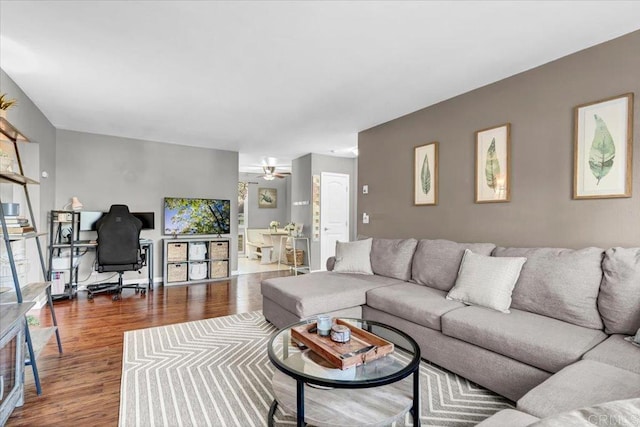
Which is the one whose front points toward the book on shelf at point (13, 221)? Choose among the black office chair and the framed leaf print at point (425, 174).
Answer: the framed leaf print

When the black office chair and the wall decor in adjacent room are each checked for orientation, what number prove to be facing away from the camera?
1

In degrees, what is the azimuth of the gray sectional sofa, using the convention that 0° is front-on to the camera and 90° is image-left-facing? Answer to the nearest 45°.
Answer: approximately 45°

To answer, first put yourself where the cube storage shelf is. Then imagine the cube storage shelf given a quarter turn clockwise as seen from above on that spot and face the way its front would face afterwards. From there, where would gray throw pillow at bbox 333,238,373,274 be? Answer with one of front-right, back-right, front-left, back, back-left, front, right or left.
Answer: back-left

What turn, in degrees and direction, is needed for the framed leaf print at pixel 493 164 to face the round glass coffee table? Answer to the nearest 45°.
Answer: approximately 45° to its left

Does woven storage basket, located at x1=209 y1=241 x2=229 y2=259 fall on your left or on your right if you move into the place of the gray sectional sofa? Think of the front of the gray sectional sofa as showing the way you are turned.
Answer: on your right

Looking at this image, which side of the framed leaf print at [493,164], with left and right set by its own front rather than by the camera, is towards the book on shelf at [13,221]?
front

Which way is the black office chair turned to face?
away from the camera

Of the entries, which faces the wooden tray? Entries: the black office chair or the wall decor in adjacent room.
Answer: the wall decor in adjacent room

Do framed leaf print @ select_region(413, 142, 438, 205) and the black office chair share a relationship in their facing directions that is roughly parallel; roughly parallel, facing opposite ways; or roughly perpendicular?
roughly perpendicular

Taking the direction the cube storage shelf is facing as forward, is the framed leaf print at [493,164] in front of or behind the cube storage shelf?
in front

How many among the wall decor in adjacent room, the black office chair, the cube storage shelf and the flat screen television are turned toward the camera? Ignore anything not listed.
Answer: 3

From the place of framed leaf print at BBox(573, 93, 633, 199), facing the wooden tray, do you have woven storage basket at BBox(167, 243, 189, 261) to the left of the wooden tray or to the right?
right
